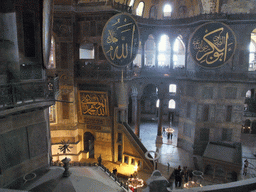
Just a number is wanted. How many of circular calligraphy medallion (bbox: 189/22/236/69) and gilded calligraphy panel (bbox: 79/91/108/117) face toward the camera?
2

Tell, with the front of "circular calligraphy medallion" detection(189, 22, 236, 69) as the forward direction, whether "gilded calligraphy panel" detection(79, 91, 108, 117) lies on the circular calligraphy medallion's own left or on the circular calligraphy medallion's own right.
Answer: on the circular calligraphy medallion's own right

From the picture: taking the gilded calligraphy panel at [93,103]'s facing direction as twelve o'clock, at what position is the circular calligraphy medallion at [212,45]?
The circular calligraphy medallion is roughly at 9 o'clock from the gilded calligraphy panel.

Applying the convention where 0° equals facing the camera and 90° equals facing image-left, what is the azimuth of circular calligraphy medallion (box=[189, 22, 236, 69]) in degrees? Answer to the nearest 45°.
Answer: approximately 0°

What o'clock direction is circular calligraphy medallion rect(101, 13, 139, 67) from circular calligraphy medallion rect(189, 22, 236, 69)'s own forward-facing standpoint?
circular calligraphy medallion rect(101, 13, 139, 67) is roughly at 2 o'clock from circular calligraphy medallion rect(189, 22, 236, 69).

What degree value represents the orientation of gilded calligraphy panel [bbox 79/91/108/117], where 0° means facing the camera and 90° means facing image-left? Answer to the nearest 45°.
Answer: approximately 0°
